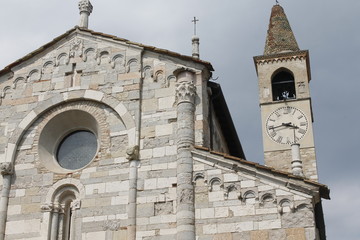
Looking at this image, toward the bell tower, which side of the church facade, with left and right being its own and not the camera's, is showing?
back

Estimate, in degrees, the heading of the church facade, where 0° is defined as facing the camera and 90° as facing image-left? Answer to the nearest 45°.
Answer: approximately 45°
